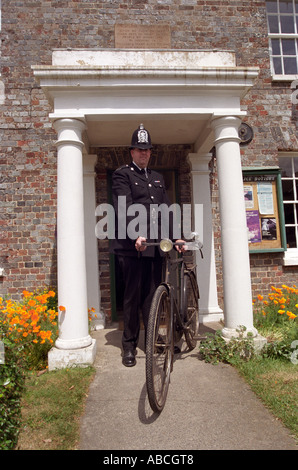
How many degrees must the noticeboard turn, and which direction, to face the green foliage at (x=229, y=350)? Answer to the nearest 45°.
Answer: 0° — it already faces it

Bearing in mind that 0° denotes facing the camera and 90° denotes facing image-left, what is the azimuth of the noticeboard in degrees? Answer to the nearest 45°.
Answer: approximately 0°

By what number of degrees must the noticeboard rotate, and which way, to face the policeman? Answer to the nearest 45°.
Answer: approximately 45° to its right

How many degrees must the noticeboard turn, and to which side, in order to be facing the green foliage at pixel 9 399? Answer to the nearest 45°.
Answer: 0° — it already faces it

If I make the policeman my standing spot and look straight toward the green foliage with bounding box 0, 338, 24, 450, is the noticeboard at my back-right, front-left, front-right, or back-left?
back-left

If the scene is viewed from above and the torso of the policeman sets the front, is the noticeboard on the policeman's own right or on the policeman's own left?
on the policeman's own left

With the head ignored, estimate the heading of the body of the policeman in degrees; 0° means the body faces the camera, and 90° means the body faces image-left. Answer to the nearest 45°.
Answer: approximately 0°

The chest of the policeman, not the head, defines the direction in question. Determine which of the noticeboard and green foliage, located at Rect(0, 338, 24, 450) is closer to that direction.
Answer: the green foliage

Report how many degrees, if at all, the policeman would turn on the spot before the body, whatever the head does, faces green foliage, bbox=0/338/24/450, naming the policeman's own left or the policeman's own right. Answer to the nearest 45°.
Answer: approximately 45° to the policeman's own right

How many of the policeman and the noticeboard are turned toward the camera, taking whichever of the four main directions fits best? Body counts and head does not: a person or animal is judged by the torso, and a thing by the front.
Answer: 2
